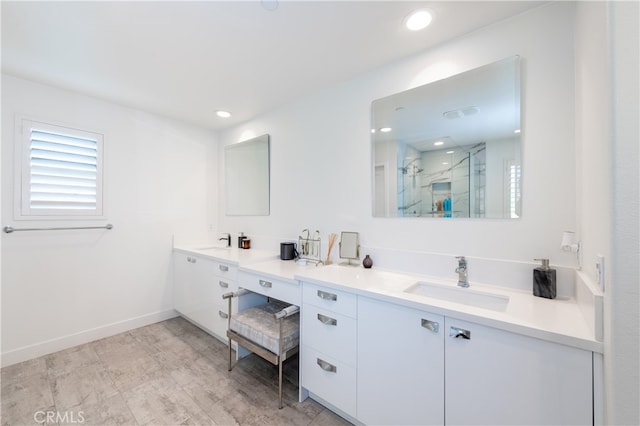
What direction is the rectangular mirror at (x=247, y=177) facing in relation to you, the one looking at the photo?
facing the viewer and to the left of the viewer

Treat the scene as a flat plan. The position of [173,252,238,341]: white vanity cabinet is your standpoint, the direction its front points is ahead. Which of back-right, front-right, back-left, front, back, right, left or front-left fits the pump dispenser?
left

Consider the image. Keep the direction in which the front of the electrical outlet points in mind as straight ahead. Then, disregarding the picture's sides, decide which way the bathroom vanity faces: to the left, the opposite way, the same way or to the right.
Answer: to the left

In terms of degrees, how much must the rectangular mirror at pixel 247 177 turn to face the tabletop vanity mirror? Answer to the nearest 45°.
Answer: approximately 90° to its left

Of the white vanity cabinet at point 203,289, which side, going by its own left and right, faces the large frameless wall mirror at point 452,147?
left

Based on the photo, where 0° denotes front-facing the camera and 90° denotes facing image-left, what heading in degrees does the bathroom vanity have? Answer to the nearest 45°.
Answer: approximately 45°

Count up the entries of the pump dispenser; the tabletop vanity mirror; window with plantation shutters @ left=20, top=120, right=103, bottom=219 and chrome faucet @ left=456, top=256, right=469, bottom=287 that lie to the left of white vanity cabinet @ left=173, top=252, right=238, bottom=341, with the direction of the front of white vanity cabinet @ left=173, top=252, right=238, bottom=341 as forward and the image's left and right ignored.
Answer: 3

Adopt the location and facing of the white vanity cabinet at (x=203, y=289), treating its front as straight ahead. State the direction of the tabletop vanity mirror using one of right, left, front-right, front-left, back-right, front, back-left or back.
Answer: left

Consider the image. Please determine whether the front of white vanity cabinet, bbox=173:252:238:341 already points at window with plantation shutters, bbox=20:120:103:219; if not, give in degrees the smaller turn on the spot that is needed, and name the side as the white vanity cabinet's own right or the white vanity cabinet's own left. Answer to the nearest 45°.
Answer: approximately 45° to the white vanity cabinet's own right

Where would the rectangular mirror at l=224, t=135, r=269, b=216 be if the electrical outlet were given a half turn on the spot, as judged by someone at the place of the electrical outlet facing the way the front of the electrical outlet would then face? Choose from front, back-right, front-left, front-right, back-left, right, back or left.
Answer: back

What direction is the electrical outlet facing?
to the viewer's left
